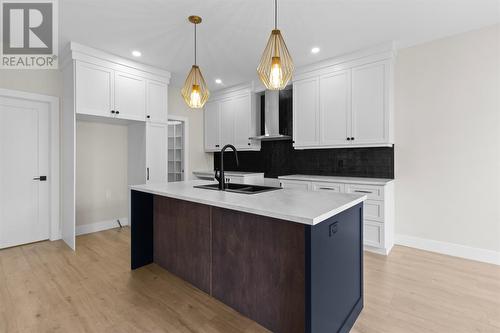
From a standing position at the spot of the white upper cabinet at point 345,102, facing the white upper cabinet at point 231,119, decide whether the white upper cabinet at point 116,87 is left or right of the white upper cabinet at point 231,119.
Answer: left

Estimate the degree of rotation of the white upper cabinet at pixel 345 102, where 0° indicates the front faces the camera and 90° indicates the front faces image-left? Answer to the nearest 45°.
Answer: approximately 45°

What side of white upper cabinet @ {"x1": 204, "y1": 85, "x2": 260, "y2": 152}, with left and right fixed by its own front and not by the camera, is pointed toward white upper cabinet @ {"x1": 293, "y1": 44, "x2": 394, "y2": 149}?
left

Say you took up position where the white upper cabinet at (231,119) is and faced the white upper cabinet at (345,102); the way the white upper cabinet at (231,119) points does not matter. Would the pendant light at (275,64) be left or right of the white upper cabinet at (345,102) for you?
right

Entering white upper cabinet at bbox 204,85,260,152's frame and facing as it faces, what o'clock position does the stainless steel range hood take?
The stainless steel range hood is roughly at 9 o'clock from the white upper cabinet.

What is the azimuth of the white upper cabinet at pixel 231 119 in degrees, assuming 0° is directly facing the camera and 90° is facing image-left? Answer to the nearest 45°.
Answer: approximately 45°

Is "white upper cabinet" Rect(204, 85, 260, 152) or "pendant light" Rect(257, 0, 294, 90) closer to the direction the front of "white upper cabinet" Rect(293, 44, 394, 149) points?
the pendant light

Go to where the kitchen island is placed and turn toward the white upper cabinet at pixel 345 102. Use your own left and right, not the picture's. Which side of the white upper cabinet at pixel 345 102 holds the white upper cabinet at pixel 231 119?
left

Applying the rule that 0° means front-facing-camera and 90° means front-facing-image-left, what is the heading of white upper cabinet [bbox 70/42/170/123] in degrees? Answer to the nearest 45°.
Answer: approximately 315°

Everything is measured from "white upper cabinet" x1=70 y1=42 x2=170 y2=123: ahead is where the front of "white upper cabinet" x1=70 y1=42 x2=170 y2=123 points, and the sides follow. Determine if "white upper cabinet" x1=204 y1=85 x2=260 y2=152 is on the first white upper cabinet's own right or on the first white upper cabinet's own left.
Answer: on the first white upper cabinet's own left
